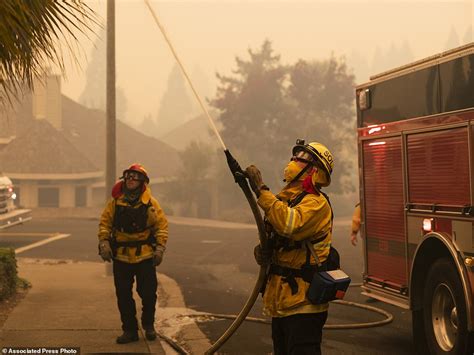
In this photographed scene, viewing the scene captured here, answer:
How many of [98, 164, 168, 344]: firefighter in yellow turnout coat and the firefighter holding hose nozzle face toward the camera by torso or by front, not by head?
1

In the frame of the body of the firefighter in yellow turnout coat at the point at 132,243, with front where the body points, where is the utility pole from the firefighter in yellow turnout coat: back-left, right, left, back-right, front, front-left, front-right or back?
back

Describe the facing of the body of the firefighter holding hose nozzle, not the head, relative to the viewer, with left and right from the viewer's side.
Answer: facing to the left of the viewer

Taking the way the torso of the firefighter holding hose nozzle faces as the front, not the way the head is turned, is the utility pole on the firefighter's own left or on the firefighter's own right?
on the firefighter's own right

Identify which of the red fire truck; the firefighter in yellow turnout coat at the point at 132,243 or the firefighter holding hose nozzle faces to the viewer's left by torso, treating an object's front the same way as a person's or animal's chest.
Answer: the firefighter holding hose nozzle

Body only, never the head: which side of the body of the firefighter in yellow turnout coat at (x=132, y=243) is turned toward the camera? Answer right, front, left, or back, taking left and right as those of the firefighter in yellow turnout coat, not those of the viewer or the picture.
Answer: front
